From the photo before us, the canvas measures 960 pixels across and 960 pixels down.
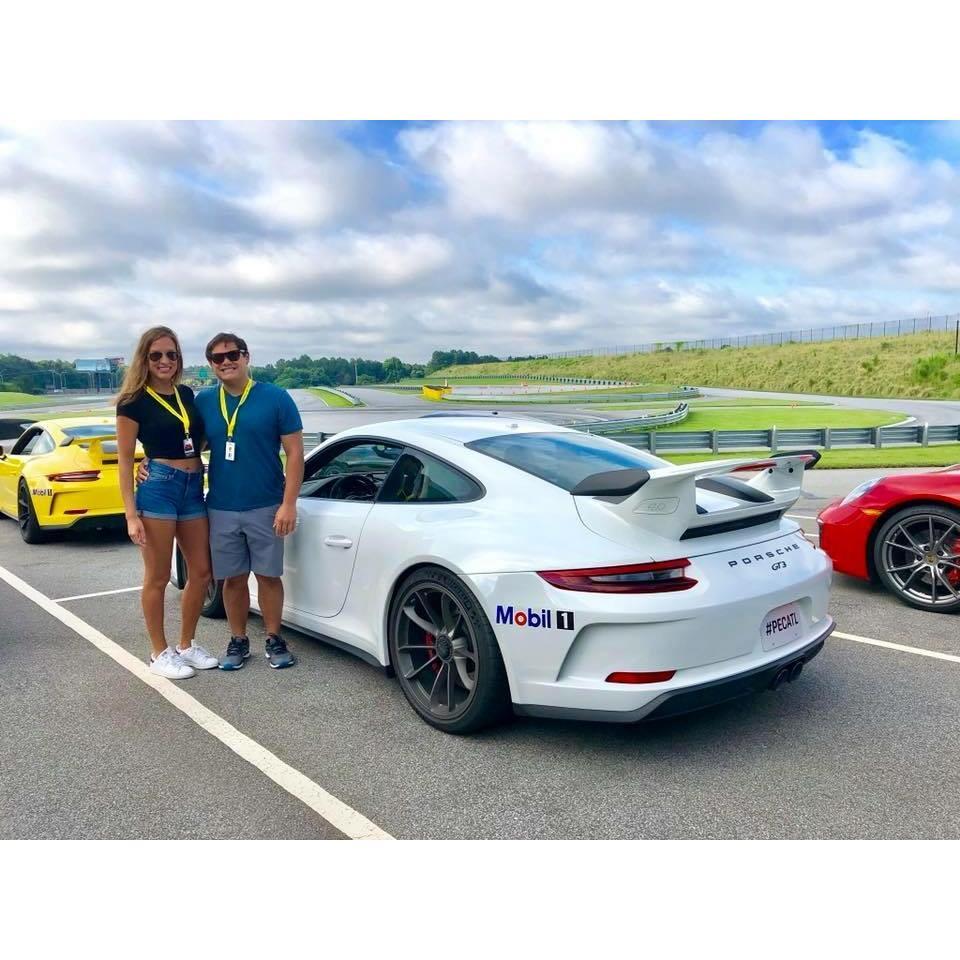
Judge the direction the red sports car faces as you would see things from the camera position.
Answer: facing to the left of the viewer

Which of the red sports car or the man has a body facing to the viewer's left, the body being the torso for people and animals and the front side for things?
the red sports car

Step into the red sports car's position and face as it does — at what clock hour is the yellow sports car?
The yellow sports car is roughly at 12 o'clock from the red sports car.

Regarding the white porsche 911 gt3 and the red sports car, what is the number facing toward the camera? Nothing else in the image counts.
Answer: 0

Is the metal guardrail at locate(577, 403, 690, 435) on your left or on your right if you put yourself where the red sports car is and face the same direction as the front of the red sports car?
on your right

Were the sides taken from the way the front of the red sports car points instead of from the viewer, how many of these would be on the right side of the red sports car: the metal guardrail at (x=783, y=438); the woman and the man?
1

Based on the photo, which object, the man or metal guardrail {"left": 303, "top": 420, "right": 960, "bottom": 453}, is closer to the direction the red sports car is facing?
the man

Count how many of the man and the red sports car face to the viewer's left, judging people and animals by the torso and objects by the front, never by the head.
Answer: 1

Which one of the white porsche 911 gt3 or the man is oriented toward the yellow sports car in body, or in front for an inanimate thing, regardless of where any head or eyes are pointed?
the white porsche 911 gt3

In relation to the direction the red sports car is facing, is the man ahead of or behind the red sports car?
ahead

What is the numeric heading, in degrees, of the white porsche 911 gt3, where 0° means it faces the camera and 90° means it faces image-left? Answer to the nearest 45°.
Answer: approximately 135°

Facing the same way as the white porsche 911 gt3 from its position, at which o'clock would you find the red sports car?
The red sports car is roughly at 3 o'clock from the white porsche 911 gt3.

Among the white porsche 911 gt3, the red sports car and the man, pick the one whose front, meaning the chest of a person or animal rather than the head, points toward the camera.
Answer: the man

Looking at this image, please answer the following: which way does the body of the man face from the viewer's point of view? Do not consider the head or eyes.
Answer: toward the camera

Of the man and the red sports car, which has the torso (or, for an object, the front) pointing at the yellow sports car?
the red sports car

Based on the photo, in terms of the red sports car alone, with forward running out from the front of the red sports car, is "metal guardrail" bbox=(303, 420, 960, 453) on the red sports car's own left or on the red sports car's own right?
on the red sports car's own right
